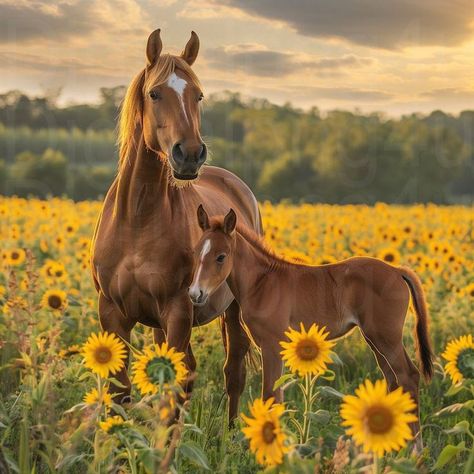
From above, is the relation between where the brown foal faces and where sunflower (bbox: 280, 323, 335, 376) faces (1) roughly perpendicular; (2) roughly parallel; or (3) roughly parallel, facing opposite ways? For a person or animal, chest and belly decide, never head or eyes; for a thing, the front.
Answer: roughly perpendicular

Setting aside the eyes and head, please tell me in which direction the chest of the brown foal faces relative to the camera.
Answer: to the viewer's left

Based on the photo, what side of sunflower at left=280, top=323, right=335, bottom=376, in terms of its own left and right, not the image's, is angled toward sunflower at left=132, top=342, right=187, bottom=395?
right

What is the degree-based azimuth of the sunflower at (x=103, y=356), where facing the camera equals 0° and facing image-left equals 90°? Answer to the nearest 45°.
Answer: approximately 0°

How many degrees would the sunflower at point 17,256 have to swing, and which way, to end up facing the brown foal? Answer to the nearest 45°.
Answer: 0° — it already faces it

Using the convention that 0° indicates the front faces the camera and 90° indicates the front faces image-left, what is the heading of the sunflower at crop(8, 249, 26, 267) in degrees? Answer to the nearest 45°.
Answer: approximately 0°
